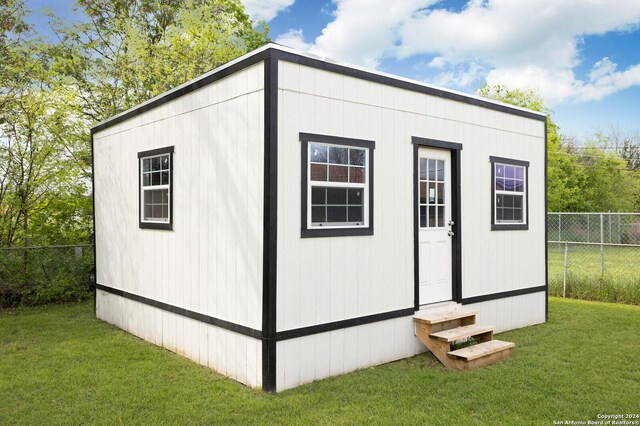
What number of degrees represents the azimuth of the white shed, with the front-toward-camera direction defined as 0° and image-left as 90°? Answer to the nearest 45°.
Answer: approximately 315°

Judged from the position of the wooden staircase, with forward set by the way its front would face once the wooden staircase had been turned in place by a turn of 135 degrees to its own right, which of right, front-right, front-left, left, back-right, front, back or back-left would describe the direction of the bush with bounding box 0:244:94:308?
front

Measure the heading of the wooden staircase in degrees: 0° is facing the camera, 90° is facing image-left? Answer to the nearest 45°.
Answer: approximately 315°

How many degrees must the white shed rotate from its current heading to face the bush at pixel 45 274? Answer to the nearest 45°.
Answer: approximately 180°

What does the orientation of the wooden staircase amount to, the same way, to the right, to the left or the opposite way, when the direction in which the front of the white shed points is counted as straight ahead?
the same way
